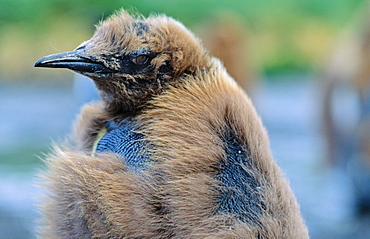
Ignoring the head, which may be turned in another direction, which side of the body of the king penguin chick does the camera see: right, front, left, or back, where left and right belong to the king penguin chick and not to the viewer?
left
